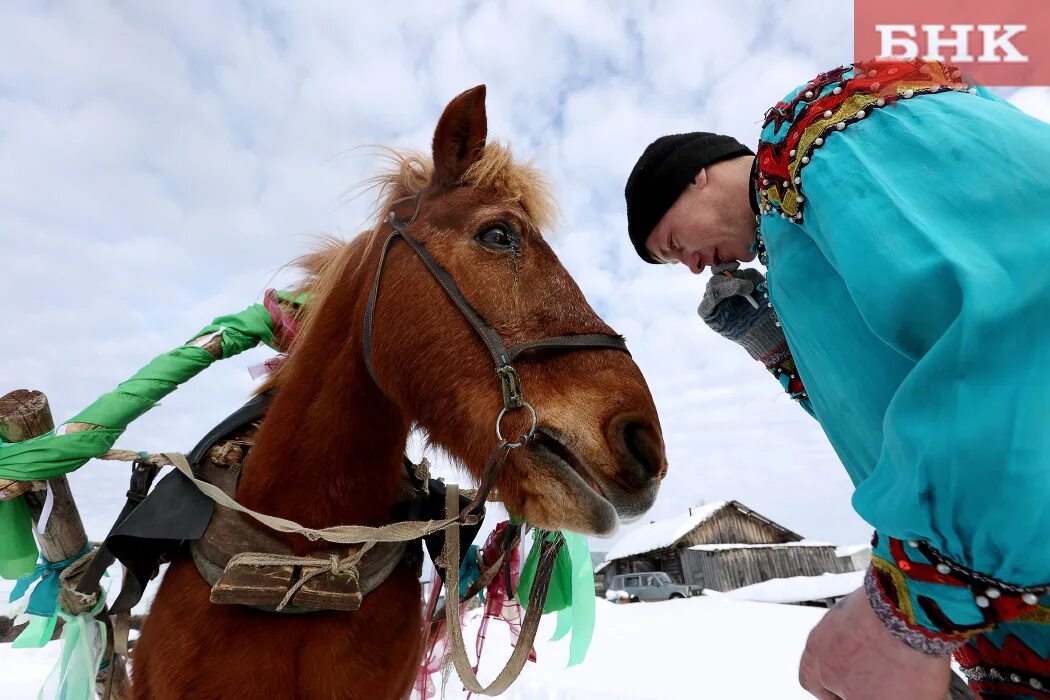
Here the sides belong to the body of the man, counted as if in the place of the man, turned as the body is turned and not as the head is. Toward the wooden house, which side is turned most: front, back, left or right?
right

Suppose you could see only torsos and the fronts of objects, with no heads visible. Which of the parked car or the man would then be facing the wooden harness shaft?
the man

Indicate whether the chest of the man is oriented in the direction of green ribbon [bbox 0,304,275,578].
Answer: yes

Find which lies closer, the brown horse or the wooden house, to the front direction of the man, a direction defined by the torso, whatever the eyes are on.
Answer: the brown horse

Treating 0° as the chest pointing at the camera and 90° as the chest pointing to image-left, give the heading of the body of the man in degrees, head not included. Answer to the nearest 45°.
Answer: approximately 90°

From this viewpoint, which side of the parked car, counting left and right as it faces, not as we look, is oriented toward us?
right

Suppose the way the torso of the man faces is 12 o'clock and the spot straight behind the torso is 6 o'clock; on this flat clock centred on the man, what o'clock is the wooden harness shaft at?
The wooden harness shaft is roughly at 12 o'clock from the man.

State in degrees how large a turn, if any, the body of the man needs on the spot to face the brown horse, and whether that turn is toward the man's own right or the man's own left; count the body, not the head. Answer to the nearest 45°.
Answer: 0° — they already face it

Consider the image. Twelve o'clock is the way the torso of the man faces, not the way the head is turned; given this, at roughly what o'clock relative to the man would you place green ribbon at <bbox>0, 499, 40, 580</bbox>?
The green ribbon is roughly at 12 o'clock from the man.

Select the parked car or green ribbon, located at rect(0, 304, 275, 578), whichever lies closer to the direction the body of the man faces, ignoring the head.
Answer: the green ribbon

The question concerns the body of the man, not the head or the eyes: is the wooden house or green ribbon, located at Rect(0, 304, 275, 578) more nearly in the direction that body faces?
the green ribbon
